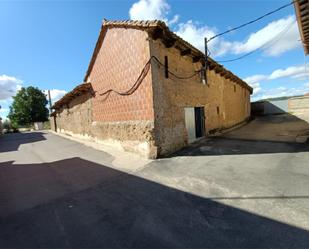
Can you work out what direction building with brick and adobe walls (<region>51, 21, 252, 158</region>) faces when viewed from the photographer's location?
facing the viewer and to the right of the viewer

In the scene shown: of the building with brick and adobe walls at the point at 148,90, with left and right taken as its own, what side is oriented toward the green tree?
back
